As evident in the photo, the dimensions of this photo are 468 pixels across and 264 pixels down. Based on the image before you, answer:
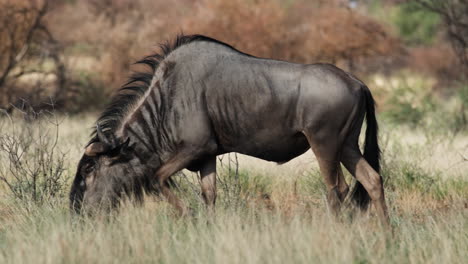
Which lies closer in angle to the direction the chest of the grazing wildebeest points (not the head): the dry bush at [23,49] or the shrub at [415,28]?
the dry bush

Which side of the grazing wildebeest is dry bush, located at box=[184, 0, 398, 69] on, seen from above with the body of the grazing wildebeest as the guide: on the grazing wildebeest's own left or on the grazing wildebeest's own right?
on the grazing wildebeest's own right

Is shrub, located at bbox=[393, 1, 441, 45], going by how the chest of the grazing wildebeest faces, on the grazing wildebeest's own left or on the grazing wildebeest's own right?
on the grazing wildebeest's own right

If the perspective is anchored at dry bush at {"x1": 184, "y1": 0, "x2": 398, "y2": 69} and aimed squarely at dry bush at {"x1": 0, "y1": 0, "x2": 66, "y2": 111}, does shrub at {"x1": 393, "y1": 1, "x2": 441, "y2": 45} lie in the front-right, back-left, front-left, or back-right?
back-right

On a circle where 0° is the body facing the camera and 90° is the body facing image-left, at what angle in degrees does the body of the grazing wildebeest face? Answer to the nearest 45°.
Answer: approximately 90°
